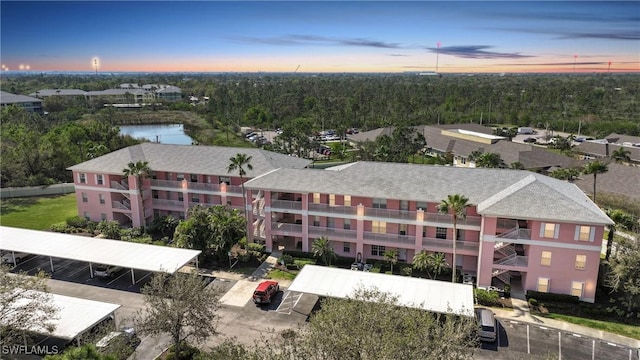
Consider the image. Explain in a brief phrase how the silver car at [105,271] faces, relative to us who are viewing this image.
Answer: facing away from the viewer and to the right of the viewer

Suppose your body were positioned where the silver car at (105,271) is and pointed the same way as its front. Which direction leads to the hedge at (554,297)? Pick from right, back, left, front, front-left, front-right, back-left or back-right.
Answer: right

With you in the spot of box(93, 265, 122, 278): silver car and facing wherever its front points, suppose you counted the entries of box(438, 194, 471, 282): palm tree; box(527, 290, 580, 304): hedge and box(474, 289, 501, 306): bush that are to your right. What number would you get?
3

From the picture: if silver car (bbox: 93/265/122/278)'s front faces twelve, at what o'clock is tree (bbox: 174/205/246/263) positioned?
The tree is roughly at 2 o'clock from the silver car.

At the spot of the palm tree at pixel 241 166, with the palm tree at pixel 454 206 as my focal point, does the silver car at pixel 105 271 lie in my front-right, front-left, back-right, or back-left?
back-right

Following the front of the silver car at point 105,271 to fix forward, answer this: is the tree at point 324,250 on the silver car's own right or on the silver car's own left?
on the silver car's own right

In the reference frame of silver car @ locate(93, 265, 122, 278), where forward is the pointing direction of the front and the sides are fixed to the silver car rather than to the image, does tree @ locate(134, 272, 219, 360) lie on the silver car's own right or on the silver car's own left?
on the silver car's own right

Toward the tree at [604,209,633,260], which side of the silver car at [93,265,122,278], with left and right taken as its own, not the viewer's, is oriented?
right

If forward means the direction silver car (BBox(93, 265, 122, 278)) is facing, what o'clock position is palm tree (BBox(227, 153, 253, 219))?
The palm tree is roughly at 1 o'clock from the silver car.

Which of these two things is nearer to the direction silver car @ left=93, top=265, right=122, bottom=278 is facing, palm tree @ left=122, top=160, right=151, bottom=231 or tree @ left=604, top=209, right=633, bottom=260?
the palm tree

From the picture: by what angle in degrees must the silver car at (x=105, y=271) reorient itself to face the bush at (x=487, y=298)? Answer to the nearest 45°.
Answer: approximately 90° to its right

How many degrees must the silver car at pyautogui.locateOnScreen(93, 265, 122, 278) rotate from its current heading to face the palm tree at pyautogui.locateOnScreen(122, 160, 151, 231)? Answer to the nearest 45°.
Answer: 0° — it already faces it
